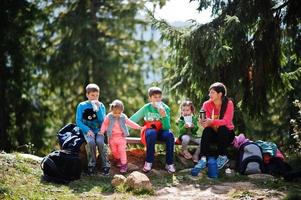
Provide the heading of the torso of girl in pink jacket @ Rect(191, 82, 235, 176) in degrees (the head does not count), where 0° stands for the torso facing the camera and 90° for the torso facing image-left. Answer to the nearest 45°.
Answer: approximately 45°

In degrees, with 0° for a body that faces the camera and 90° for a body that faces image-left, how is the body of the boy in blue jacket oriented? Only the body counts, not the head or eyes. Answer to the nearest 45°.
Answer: approximately 0°

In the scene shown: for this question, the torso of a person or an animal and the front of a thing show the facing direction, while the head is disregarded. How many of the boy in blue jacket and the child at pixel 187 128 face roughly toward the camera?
2

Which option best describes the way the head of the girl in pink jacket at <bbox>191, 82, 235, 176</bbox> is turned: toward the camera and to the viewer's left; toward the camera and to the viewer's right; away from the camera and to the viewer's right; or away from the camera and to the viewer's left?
toward the camera and to the viewer's left

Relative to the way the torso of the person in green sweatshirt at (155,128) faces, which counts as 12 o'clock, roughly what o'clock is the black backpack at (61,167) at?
The black backpack is roughly at 2 o'clock from the person in green sweatshirt.
